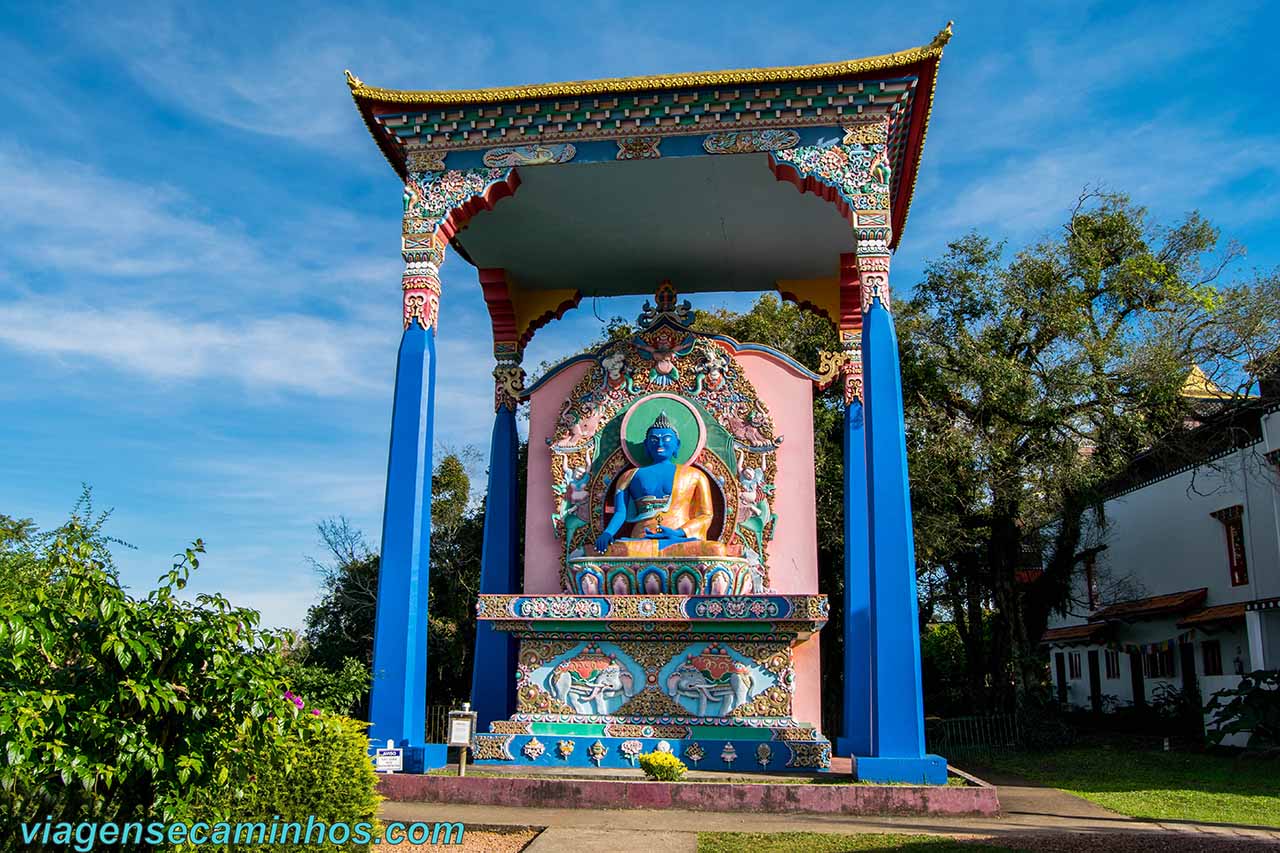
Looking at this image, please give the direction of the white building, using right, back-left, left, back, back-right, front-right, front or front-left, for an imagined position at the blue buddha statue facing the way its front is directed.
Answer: back-left

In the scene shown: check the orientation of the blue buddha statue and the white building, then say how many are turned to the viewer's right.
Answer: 0

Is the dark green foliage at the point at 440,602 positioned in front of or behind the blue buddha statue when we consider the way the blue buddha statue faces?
behind

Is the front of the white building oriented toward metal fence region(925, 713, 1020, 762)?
yes

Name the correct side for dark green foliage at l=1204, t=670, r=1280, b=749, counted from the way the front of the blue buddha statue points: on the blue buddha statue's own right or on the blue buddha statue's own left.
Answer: on the blue buddha statue's own left

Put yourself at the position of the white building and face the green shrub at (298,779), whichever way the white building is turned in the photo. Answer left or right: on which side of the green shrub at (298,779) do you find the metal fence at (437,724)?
right

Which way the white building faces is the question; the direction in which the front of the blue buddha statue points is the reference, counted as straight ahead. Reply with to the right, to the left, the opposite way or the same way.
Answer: to the right

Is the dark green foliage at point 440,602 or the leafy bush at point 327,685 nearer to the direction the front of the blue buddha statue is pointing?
the leafy bush

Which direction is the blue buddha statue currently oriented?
toward the camera

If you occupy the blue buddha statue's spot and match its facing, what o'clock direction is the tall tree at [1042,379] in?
The tall tree is roughly at 8 o'clock from the blue buddha statue.

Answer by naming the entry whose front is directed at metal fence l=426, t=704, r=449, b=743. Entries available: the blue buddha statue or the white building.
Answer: the white building

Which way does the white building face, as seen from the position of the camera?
facing the viewer and to the left of the viewer

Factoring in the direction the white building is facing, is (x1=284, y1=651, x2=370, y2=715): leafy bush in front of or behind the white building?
in front

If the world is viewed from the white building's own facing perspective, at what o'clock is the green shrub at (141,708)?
The green shrub is roughly at 11 o'clock from the white building.
